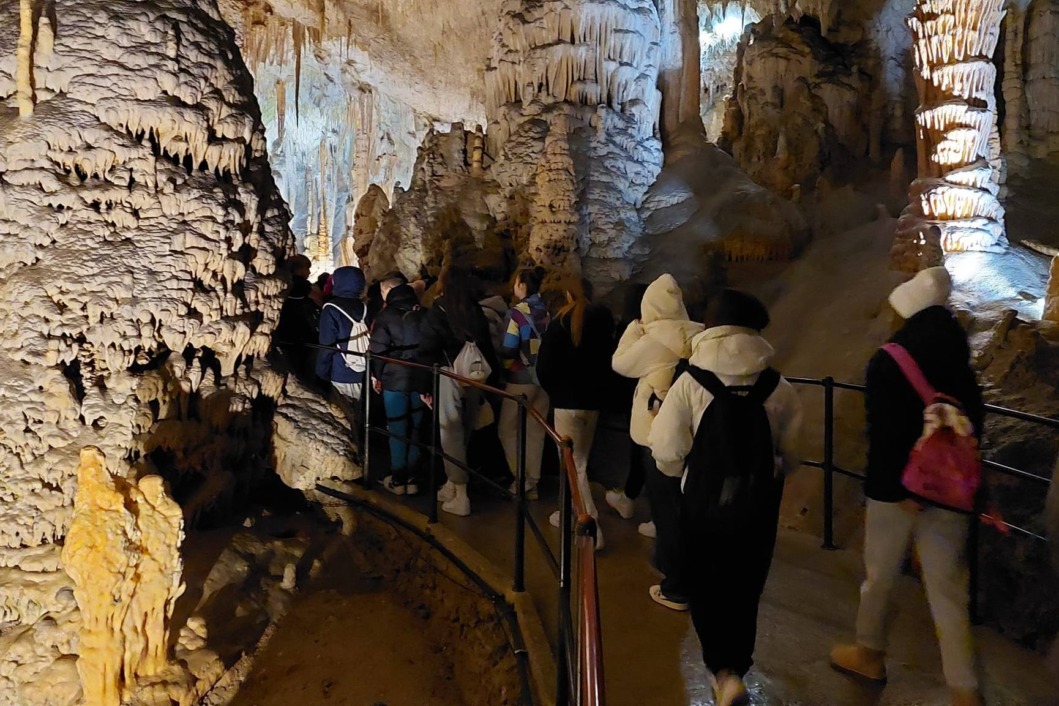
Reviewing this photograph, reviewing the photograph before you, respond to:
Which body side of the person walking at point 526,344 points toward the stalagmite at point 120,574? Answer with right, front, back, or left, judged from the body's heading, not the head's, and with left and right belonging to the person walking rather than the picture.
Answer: left

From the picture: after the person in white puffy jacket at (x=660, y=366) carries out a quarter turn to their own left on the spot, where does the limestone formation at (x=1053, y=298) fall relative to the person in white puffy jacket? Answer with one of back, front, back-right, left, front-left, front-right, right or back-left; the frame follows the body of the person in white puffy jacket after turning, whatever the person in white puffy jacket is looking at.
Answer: back

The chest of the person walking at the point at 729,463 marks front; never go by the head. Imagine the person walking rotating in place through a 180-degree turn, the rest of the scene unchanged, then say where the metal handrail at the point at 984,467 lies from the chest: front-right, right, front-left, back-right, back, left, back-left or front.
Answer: back-left

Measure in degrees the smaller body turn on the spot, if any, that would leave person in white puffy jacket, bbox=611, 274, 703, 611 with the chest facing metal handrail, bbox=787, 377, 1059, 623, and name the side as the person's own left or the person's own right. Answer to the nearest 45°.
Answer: approximately 135° to the person's own right

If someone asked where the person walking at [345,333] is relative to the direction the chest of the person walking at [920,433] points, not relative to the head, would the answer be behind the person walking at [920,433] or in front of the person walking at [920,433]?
in front

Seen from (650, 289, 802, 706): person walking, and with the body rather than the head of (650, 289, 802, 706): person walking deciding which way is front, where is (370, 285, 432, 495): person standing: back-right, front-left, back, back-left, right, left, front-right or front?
front-left

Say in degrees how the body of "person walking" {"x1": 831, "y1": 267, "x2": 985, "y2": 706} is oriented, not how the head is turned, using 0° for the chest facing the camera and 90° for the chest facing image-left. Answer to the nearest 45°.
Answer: approximately 135°

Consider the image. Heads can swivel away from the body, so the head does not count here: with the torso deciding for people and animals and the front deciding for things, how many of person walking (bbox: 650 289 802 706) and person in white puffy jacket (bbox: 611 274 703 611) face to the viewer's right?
0

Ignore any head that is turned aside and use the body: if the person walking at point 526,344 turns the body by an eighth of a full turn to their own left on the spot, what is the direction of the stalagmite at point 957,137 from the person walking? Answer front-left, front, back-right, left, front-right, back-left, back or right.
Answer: back-right

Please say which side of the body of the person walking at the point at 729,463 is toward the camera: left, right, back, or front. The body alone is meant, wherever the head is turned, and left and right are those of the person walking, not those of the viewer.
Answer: back
